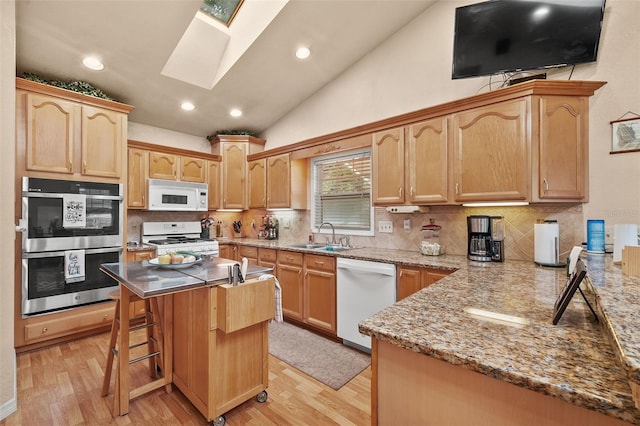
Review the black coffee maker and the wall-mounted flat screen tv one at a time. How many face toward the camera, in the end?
2

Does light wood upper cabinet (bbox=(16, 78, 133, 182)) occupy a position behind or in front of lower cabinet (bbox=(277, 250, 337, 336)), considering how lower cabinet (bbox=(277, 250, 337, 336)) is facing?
in front

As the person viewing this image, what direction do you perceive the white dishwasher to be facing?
facing the viewer and to the left of the viewer

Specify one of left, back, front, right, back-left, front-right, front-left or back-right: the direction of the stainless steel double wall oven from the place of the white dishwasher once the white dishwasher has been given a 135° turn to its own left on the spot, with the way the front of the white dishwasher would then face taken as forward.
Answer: back

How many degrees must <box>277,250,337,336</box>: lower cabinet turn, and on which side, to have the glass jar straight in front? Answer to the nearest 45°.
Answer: approximately 135° to its left

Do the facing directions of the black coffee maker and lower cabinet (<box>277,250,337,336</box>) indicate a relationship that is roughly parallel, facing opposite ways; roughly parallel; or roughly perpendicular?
roughly parallel

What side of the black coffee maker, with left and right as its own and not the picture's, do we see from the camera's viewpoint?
front

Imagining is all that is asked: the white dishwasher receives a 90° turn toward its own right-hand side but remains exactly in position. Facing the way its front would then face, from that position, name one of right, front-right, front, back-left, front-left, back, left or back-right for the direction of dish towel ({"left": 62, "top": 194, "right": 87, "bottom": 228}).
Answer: front-left

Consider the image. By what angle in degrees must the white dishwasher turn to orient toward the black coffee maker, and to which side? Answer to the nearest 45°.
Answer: approximately 135° to its left

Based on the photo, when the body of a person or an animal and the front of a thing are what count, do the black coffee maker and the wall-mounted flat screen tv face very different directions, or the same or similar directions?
same or similar directions

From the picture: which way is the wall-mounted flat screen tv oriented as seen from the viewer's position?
toward the camera

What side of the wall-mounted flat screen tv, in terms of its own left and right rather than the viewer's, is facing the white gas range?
right

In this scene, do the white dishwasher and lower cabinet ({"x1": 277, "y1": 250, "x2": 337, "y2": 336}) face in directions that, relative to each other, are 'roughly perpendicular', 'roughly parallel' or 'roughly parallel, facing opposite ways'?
roughly parallel
